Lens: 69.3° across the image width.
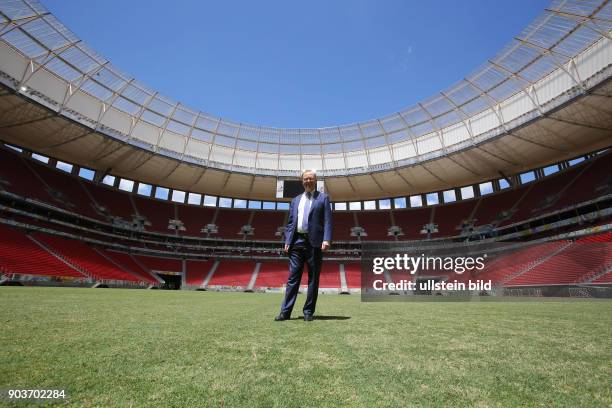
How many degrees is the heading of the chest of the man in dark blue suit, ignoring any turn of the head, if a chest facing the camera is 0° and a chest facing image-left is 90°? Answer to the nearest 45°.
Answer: approximately 0°

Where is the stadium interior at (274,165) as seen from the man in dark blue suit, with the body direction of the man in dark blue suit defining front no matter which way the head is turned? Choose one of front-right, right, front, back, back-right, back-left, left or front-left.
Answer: back
